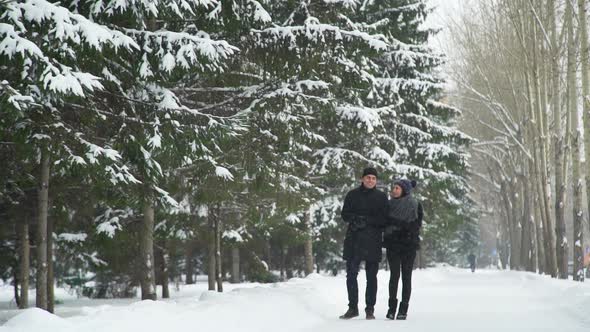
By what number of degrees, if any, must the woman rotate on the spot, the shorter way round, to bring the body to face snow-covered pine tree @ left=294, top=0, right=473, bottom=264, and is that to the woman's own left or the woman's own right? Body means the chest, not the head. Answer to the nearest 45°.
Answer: approximately 135° to the woman's own right

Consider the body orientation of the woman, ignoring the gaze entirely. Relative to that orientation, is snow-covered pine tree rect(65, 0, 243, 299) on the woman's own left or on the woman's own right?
on the woman's own right

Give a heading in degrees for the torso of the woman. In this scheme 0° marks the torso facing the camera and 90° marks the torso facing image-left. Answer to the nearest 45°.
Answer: approximately 45°
